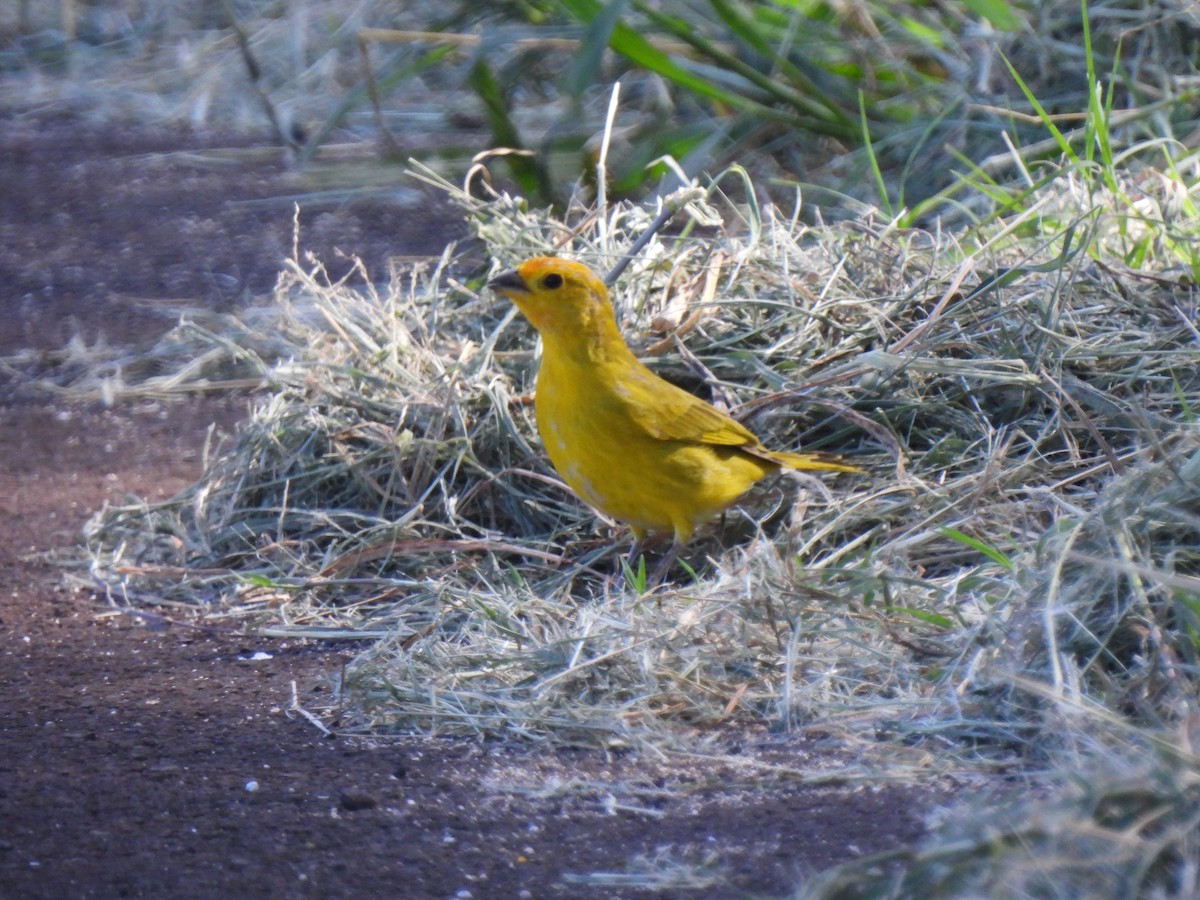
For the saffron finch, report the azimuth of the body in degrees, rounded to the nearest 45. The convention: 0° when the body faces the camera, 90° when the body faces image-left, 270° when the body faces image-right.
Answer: approximately 90°
